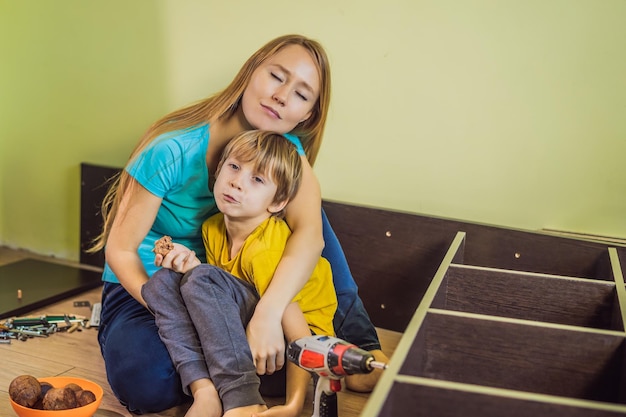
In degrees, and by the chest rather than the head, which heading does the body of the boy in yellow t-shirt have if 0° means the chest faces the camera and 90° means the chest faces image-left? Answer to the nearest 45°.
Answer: approximately 45°

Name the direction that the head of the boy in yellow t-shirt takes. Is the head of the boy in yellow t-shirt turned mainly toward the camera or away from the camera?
toward the camera

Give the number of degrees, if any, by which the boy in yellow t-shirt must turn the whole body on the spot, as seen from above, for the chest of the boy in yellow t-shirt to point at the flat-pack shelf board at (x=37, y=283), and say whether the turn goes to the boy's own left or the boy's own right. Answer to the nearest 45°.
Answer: approximately 90° to the boy's own right

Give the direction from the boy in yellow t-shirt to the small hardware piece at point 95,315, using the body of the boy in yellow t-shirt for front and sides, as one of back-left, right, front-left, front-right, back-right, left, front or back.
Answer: right

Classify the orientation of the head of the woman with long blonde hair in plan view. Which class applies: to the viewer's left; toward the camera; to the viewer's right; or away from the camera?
toward the camera
